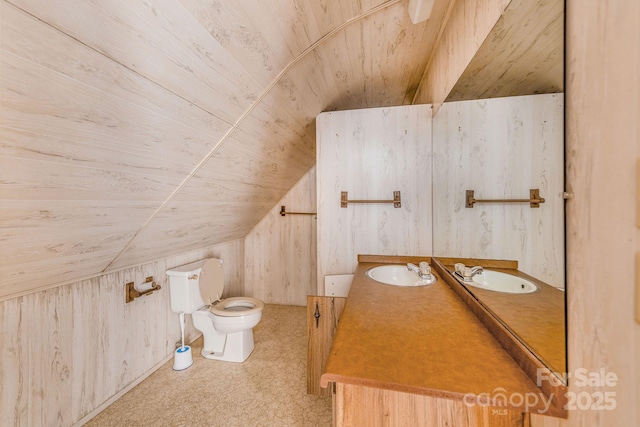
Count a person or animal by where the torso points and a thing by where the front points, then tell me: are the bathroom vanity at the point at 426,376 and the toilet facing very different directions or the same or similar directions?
very different directions

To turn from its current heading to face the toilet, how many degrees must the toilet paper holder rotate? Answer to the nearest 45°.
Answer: approximately 45° to its left

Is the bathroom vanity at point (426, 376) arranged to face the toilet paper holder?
yes

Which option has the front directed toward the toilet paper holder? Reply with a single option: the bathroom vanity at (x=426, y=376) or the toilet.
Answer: the bathroom vanity

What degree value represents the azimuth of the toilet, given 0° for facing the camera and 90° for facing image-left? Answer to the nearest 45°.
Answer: approximately 315°

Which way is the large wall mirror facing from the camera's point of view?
to the viewer's left

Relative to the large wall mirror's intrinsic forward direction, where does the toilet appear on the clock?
The toilet is roughly at 12 o'clock from the large wall mirror.

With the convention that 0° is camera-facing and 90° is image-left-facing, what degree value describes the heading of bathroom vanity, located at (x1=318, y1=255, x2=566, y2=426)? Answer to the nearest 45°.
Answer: approximately 90°

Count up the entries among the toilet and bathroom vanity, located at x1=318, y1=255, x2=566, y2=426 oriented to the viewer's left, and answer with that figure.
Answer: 1

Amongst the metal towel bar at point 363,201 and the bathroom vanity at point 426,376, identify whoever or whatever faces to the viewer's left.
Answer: the bathroom vanity

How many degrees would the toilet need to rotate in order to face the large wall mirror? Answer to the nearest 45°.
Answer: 0° — it already faces it

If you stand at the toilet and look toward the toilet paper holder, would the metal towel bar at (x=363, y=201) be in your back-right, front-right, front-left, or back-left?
back-left

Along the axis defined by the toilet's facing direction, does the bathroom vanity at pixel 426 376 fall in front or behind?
in front

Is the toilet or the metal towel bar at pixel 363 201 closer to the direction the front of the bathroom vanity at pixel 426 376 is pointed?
the toilet
